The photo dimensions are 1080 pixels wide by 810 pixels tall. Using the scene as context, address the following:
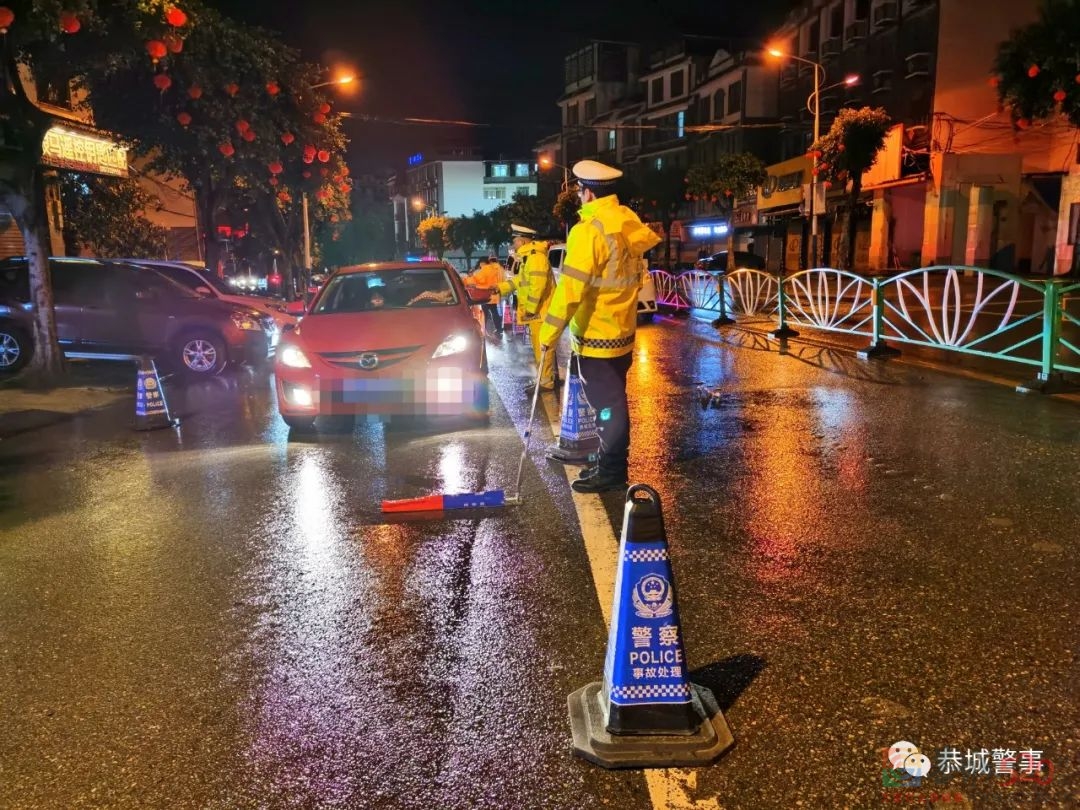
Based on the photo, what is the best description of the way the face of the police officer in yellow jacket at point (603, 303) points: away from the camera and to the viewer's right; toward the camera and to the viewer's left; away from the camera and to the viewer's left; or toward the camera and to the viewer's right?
away from the camera and to the viewer's left

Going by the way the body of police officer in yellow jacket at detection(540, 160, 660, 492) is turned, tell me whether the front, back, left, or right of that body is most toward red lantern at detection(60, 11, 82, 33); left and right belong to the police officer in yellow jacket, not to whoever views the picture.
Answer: front

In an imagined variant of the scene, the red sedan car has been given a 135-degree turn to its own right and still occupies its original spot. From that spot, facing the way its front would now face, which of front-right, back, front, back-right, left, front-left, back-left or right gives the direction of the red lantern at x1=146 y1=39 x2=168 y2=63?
front

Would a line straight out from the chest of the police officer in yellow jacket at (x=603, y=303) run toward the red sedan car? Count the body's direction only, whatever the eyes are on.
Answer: yes

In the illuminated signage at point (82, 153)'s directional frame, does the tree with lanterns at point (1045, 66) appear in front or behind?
in front

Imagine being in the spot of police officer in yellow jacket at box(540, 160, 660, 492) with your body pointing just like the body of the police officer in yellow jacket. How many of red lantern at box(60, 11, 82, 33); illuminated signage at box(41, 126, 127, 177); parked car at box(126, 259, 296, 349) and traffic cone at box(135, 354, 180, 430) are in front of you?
4

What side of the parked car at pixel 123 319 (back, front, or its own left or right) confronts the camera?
right

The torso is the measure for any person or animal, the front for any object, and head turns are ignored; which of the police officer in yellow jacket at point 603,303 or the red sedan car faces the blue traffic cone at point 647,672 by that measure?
the red sedan car

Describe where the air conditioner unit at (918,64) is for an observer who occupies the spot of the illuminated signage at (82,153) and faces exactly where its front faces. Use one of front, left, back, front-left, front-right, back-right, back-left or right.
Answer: front-left

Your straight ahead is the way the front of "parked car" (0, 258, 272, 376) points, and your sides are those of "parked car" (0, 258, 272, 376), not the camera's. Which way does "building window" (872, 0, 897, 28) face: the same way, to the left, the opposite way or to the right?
the opposite way

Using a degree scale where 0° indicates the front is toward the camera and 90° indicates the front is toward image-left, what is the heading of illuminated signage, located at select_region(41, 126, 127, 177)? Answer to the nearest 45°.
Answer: approximately 315°

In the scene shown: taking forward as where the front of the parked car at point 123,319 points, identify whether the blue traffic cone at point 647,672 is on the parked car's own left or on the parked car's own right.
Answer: on the parked car's own right

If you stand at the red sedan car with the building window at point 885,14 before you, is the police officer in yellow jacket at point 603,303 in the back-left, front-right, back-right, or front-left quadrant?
back-right

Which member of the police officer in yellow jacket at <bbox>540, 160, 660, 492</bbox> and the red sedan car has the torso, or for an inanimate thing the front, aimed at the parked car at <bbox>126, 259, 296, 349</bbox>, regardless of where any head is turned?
the police officer in yellow jacket

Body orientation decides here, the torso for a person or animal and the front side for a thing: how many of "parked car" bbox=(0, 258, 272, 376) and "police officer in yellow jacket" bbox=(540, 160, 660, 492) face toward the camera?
0
